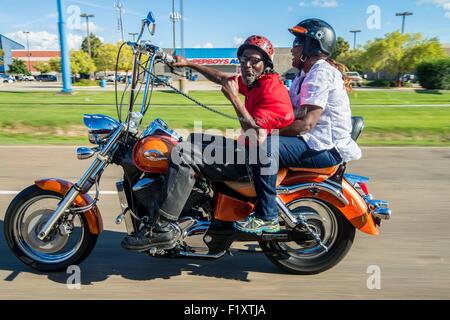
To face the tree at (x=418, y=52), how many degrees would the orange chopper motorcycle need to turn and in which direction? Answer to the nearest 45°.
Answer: approximately 135° to its right

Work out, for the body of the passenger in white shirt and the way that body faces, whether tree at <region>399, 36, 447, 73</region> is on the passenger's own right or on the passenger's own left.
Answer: on the passenger's own right

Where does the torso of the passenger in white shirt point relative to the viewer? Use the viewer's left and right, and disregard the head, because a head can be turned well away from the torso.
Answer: facing to the left of the viewer

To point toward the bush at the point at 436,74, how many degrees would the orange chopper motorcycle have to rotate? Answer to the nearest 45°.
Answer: approximately 135° to its right

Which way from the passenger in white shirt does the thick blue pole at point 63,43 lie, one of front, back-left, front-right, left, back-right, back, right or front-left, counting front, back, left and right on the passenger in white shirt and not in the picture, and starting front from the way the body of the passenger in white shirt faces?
front-right

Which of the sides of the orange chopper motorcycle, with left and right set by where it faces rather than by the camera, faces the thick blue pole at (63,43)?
right

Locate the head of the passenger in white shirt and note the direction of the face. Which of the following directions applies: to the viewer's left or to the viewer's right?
to the viewer's left

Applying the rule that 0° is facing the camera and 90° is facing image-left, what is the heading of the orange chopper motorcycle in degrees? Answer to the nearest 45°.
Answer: approximately 90°
